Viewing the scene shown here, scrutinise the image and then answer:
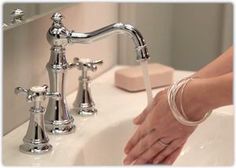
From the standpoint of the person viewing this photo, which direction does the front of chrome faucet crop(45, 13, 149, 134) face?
facing to the right of the viewer
